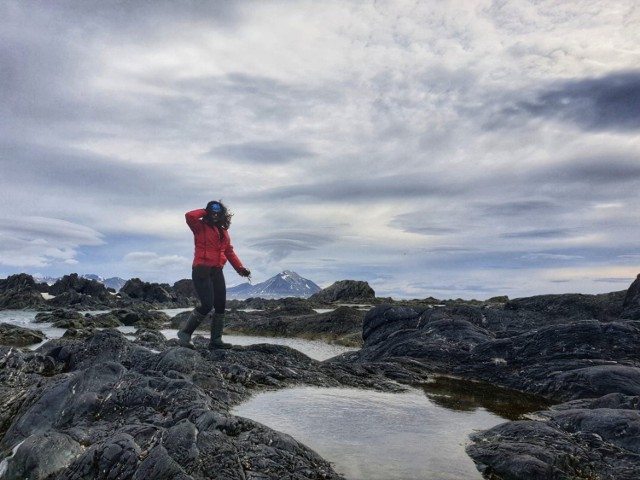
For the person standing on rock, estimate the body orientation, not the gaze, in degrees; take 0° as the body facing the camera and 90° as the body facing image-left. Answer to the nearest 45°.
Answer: approximately 315°

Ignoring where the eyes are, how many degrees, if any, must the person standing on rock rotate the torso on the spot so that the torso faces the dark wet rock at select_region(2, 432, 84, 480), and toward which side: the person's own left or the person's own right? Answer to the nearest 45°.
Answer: approximately 45° to the person's own right

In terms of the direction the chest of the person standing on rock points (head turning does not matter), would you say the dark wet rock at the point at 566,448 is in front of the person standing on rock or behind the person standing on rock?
in front

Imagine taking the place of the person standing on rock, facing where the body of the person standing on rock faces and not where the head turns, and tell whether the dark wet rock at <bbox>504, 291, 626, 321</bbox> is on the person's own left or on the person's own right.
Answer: on the person's own left

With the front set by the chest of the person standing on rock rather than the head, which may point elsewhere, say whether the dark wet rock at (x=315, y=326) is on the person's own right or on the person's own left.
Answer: on the person's own left

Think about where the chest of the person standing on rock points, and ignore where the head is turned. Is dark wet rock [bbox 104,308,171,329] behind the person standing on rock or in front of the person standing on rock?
behind
